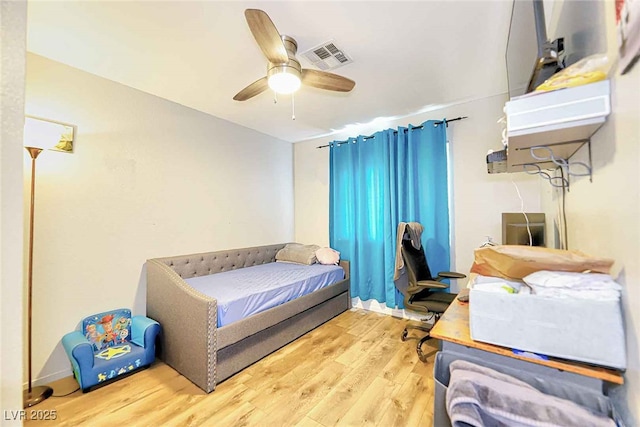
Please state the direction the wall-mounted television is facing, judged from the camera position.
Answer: facing away from the viewer and to the left of the viewer

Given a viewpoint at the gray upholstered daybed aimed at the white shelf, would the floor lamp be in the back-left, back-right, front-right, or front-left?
back-right

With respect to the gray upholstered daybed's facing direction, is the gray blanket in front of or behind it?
in front

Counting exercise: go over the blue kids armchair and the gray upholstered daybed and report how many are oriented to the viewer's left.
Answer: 0

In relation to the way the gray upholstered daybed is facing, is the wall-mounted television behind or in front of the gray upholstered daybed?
in front

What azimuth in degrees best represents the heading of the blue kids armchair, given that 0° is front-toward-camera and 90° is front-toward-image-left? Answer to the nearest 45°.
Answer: approximately 315°
